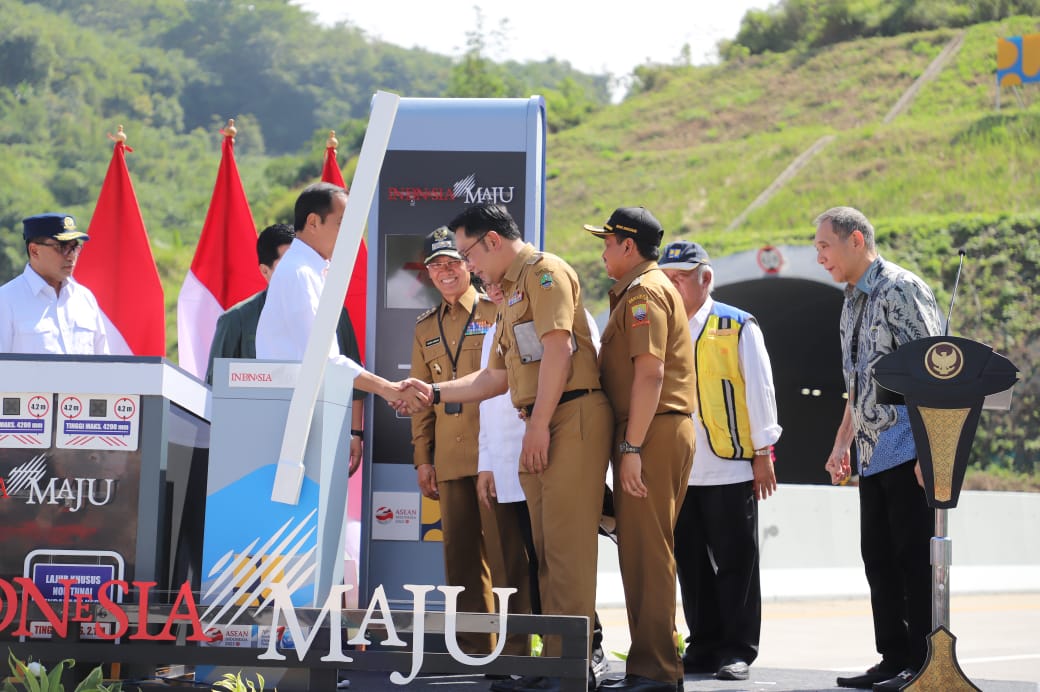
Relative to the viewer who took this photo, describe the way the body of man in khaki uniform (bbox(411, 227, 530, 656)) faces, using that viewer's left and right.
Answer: facing the viewer

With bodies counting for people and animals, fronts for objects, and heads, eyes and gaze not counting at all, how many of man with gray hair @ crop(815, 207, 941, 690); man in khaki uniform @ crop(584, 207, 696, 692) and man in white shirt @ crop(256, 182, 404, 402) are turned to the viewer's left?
2

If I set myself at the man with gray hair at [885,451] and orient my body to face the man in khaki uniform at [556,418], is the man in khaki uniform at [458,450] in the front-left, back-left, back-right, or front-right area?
front-right

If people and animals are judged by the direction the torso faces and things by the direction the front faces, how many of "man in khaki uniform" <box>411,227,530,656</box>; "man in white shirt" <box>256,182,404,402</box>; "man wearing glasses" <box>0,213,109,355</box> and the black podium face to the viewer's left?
0

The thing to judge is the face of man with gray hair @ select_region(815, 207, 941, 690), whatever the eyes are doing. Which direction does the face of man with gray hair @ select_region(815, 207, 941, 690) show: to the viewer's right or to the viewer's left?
to the viewer's left

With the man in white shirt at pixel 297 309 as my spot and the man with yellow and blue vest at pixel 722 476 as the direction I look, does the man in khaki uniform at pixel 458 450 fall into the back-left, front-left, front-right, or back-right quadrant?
front-left

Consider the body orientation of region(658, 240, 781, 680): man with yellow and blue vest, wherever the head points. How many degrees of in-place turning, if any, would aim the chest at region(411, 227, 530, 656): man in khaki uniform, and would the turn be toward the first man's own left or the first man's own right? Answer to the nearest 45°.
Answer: approximately 45° to the first man's own right

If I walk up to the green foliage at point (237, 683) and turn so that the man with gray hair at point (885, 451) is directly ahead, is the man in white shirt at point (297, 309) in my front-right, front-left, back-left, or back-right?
front-left

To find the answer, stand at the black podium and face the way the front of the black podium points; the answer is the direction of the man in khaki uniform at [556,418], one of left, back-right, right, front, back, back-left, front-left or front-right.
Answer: right

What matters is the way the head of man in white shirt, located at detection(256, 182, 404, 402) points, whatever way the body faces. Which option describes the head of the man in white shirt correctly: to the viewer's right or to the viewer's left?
to the viewer's right

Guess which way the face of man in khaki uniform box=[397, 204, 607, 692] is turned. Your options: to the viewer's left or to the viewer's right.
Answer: to the viewer's left

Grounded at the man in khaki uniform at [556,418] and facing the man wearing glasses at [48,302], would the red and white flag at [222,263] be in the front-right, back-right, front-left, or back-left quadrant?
front-right

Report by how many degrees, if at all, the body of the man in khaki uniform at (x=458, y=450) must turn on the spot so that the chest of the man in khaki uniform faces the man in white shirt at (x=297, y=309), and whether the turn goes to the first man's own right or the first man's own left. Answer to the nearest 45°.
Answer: approximately 45° to the first man's own right

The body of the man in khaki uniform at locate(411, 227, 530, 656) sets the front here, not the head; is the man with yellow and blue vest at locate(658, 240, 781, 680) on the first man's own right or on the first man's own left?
on the first man's own left

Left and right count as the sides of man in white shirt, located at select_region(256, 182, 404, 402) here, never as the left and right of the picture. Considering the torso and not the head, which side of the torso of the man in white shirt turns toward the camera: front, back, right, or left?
right
